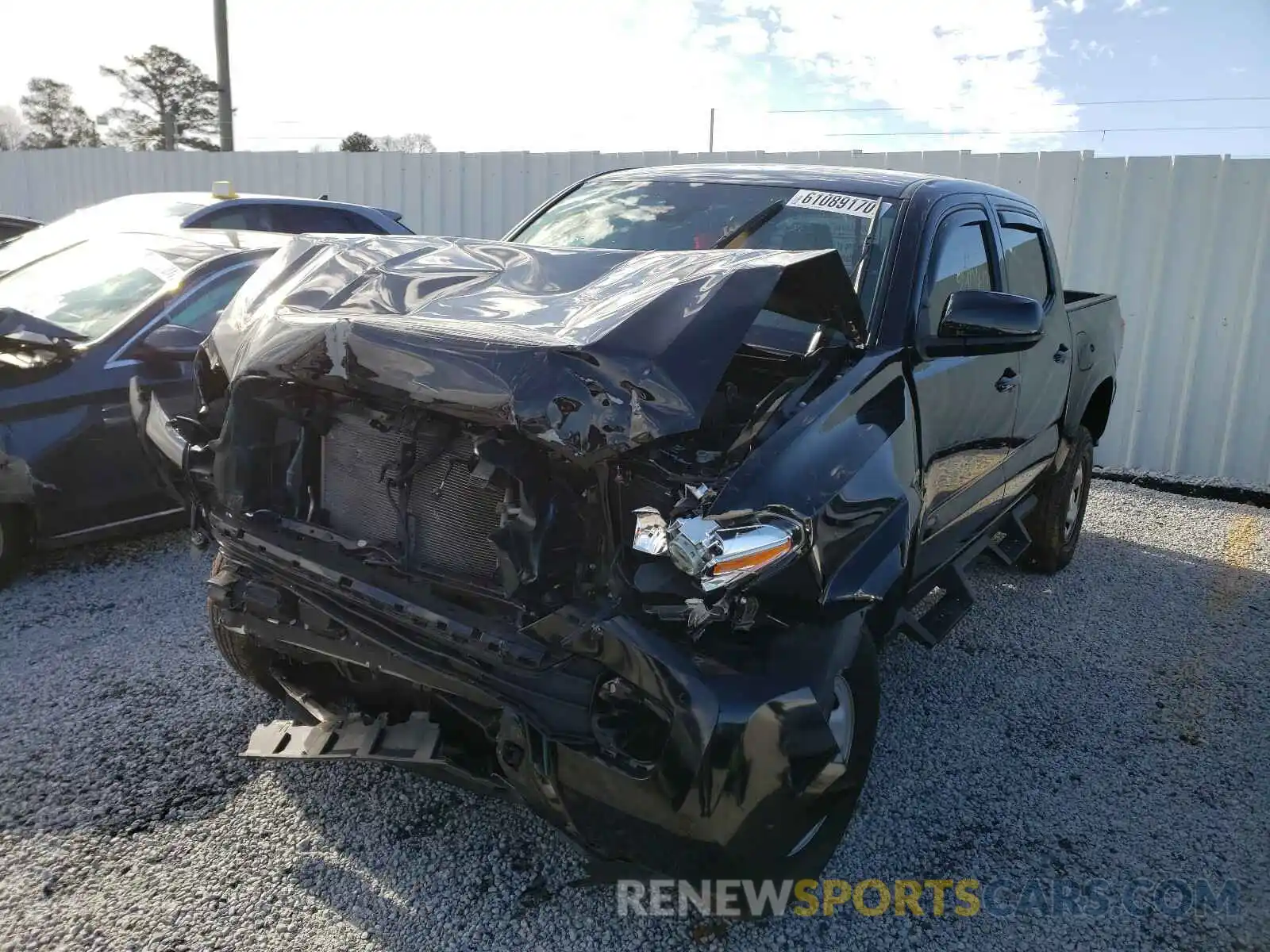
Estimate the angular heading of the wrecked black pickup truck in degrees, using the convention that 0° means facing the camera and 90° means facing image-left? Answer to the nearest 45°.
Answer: approximately 45°

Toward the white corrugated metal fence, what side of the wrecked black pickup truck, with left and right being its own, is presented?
back

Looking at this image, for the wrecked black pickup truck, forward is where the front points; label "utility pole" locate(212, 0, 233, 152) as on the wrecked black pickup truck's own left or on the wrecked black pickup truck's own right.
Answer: on the wrecked black pickup truck's own right
